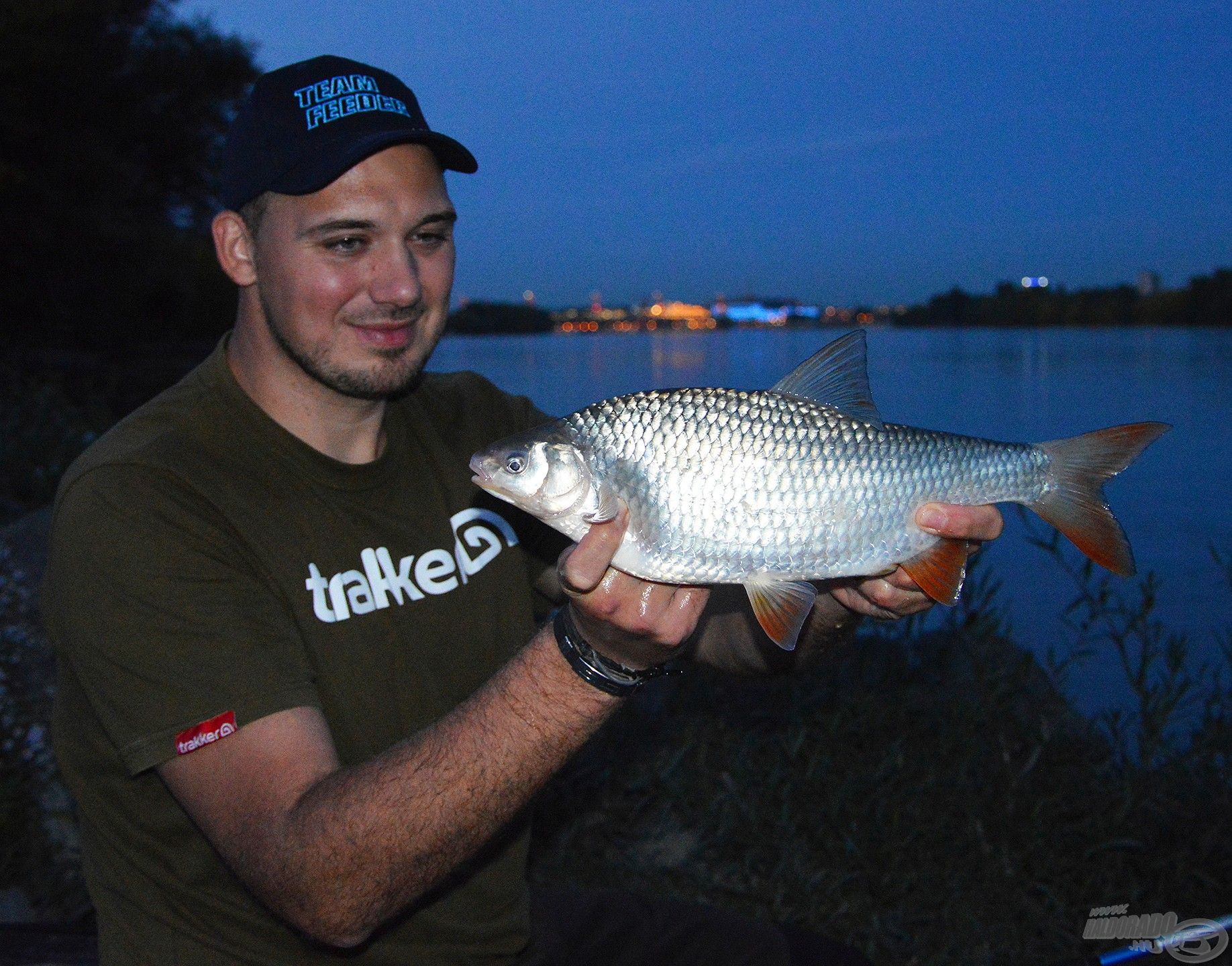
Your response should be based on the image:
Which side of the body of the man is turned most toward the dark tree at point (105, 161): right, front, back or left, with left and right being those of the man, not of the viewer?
back

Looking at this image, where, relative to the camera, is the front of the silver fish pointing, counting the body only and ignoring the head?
to the viewer's left

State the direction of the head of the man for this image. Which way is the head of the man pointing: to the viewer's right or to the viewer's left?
to the viewer's right
